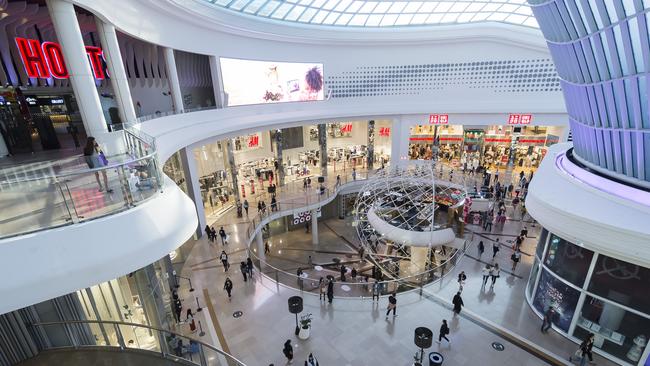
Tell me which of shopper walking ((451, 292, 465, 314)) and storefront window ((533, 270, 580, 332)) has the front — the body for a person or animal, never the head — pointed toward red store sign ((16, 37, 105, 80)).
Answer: the storefront window

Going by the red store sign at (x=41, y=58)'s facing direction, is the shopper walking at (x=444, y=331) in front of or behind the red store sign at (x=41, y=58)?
in front

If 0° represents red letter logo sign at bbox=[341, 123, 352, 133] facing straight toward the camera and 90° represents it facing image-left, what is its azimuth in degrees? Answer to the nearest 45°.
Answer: approximately 0°

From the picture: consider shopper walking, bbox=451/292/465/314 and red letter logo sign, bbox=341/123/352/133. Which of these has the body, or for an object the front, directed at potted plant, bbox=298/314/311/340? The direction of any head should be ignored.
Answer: the red letter logo sign

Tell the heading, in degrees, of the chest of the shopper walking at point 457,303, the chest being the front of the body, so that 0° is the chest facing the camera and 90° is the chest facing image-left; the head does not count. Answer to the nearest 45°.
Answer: approximately 180°

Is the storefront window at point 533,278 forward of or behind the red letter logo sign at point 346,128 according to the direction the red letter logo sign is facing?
forward

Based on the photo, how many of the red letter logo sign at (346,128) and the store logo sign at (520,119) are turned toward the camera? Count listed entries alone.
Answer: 2

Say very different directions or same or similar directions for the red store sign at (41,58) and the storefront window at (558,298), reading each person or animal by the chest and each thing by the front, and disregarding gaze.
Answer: very different directions
